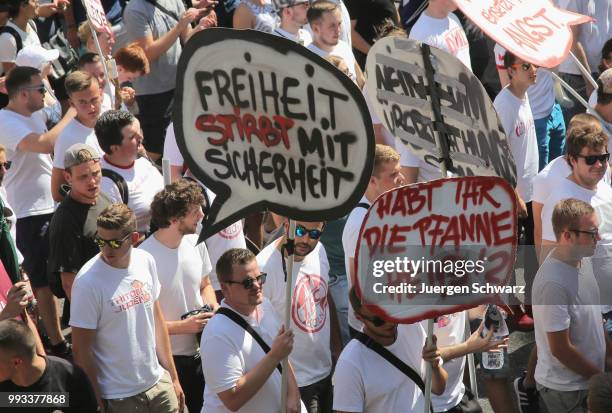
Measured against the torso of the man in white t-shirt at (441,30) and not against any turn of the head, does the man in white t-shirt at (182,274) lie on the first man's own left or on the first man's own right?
on the first man's own right

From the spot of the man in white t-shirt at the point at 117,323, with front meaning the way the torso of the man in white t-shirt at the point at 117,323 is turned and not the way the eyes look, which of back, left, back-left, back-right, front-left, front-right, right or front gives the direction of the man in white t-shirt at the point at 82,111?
back-left

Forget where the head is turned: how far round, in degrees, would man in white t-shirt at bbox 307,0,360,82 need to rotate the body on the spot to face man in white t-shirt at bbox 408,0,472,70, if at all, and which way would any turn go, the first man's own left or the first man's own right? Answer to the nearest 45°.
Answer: approximately 45° to the first man's own left

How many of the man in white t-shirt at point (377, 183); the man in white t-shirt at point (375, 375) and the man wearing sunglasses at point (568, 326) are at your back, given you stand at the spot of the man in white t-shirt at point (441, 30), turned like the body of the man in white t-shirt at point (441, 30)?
0

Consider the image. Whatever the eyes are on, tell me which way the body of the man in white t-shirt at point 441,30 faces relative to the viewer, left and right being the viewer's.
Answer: facing the viewer and to the right of the viewer

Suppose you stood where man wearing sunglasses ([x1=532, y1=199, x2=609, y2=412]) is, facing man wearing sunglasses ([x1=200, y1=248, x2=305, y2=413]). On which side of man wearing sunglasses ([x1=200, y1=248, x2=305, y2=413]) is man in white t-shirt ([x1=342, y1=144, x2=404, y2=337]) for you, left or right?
right

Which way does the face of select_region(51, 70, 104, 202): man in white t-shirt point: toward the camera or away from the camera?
toward the camera

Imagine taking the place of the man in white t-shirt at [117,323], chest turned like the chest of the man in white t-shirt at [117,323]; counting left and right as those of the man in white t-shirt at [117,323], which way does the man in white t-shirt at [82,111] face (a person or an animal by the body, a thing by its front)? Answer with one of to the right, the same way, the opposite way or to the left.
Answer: the same way

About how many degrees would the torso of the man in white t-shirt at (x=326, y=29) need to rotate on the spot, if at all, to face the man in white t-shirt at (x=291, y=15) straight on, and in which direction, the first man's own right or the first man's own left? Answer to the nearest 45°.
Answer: approximately 180°
